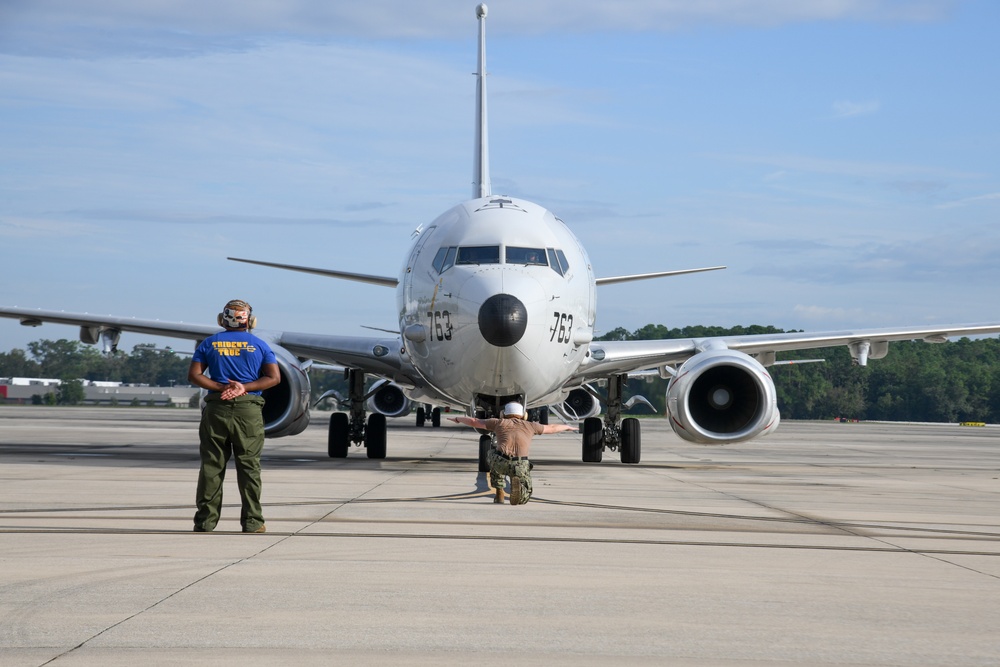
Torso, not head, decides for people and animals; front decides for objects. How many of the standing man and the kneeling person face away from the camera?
2

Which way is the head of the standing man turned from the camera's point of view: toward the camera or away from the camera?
away from the camera

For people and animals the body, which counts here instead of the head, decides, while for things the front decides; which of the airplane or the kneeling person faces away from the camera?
the kneeling person

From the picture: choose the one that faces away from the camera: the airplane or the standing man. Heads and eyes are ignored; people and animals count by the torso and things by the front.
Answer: the standing man

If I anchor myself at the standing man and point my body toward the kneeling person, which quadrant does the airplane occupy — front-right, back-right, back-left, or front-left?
front-left

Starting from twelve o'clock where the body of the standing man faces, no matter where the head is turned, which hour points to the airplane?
The airplane is roughly at 1 o'clock from the standing man.

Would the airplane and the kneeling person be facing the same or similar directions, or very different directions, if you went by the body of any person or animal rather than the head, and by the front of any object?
very different directions

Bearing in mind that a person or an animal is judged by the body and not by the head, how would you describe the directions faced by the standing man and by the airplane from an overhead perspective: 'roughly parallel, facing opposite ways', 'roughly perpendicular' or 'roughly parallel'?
roughly parallel, facing opposite ways

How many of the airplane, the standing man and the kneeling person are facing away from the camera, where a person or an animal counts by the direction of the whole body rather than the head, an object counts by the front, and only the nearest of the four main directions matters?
2

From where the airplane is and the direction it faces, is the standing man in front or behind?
in front

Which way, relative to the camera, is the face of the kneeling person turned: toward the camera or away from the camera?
away from the camera

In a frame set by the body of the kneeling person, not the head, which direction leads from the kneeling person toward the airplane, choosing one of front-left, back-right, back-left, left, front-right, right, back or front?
front

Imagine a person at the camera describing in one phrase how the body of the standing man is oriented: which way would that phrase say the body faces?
away from the camera

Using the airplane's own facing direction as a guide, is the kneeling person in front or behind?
in front

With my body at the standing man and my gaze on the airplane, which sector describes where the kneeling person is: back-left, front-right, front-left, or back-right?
front-right

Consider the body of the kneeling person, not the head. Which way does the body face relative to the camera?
away from the camera

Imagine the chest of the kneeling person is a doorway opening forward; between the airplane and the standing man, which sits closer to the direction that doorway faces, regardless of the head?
the airplane

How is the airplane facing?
toward the camera

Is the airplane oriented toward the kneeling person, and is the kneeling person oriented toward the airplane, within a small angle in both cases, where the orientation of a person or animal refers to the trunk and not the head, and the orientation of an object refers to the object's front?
yes
